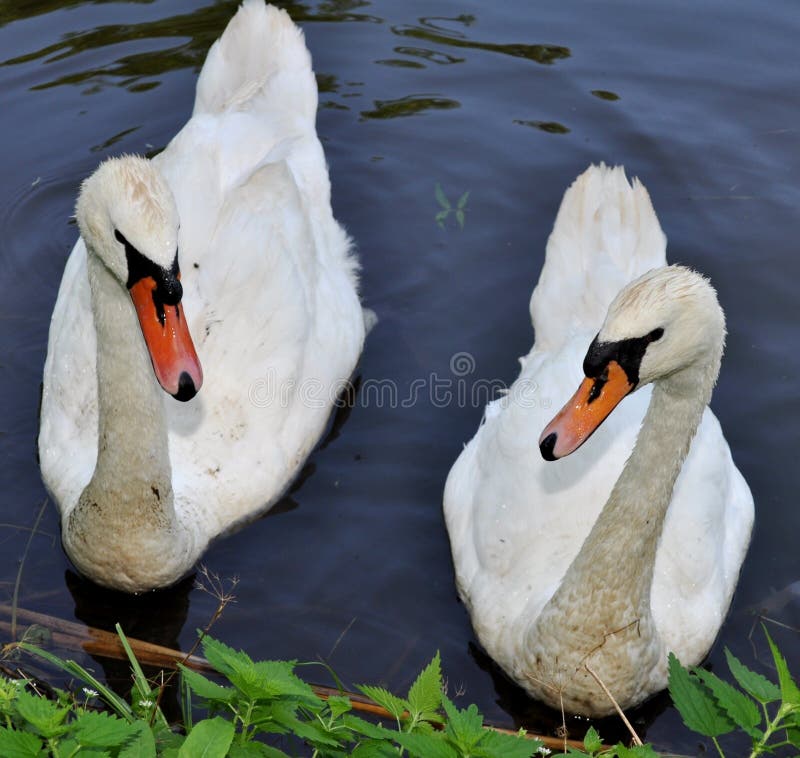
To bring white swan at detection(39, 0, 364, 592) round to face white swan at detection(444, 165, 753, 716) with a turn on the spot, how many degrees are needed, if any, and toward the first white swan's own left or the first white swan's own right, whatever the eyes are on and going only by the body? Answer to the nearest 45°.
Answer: approximately 45° to the first white swan's own left

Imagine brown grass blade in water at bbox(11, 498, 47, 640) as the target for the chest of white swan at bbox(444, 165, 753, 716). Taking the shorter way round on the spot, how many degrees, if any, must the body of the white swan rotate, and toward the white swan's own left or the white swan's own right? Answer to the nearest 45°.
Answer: approximately 90° to the white swan's own right

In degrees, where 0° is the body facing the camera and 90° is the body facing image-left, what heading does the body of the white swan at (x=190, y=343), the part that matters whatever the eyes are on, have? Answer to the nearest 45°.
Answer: approximately 0°

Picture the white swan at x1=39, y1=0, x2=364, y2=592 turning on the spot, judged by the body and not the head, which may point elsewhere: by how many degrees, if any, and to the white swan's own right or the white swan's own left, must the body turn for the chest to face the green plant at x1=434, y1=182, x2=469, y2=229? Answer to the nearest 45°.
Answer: approximately 135° to the white swan's own left

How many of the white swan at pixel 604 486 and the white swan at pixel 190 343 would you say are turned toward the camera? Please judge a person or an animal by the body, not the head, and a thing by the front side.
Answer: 2

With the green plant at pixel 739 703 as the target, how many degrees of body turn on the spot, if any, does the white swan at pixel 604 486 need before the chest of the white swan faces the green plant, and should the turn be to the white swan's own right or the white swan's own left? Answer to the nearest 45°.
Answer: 0° — it already faces it

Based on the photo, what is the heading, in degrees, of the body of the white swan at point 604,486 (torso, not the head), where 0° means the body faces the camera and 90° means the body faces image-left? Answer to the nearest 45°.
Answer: approximately 0°

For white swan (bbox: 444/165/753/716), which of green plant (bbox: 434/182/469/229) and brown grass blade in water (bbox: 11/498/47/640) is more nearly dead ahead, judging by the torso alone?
the brown grass blade in water

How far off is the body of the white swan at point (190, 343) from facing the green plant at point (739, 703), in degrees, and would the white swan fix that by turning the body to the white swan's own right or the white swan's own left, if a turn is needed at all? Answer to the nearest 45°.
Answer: approximately 45° to the white swan's own left

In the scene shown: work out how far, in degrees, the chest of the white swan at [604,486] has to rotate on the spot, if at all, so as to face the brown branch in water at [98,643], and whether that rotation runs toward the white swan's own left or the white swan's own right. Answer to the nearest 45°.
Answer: approximately 90° to the white swan's own right

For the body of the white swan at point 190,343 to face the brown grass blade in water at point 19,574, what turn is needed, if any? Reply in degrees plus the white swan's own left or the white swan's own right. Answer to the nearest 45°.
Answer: approximately 45° to the white swan's own right

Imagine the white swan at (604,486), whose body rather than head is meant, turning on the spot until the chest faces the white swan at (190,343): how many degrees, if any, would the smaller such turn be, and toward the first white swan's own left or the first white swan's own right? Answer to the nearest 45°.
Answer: approximately 90° to the first white swan's own right
